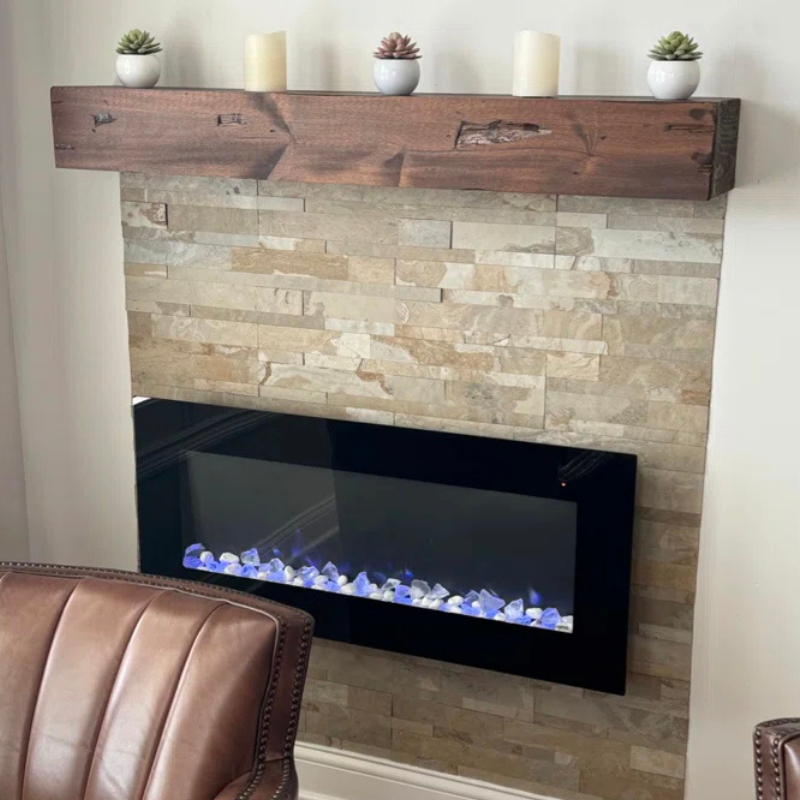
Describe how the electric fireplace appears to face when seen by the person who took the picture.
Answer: facing the viewer and to the left of the viewer

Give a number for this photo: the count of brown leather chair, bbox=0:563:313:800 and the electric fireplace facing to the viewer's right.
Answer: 0
